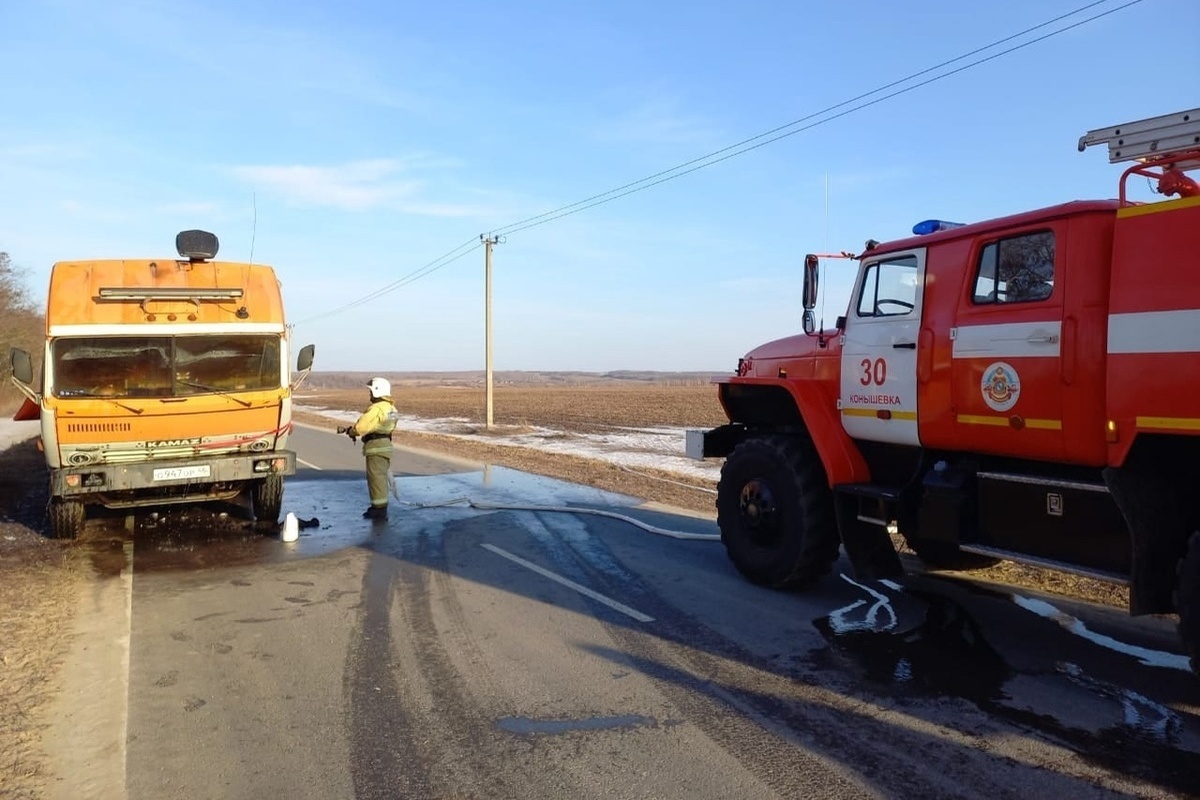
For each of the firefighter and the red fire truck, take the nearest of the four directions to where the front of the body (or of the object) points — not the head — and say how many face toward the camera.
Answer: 0

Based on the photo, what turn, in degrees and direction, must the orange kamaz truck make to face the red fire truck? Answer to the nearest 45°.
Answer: approximately 45° to its left

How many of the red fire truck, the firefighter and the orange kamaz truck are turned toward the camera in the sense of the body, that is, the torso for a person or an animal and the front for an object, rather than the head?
1

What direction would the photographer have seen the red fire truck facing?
facing away from the viewer and to the left of the viewer

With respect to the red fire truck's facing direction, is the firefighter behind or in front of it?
in front

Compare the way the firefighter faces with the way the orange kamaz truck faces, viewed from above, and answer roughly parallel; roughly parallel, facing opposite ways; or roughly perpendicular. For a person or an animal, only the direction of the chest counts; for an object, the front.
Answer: roughly perpendicular

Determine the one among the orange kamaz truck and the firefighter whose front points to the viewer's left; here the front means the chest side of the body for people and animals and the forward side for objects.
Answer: the firefighter

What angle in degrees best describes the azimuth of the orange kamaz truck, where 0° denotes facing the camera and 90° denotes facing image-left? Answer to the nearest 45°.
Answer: approximately 0°

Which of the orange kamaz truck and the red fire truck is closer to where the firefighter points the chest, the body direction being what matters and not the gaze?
the orange kamaz truck

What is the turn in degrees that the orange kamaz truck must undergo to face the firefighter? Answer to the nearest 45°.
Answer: approximately 90° to its left

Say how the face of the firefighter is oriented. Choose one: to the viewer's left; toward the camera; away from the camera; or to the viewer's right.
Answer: to the viewer's left

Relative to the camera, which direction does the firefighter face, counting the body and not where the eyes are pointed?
to the viewer's left

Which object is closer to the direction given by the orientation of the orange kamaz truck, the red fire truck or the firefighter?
the red fire truck

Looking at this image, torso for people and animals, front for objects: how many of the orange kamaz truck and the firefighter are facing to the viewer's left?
1

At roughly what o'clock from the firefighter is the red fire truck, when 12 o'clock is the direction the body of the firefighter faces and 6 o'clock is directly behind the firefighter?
The red fire truck is roughly at 8 o'clock from the firefighter.
